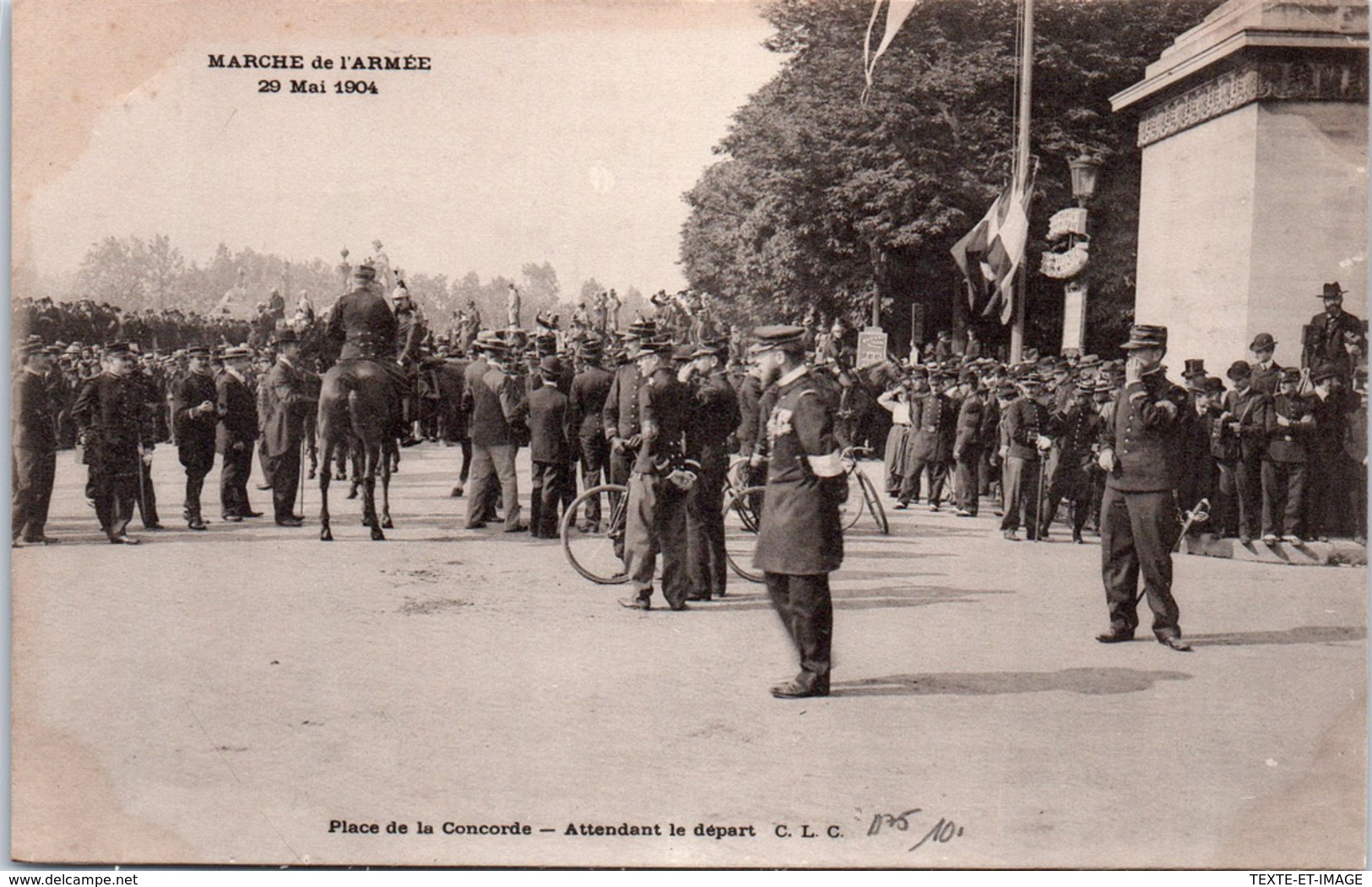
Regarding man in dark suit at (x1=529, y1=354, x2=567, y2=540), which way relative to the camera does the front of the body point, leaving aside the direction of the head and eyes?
away from the camera

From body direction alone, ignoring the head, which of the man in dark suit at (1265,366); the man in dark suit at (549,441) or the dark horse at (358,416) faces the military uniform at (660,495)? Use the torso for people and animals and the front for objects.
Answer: the man in dark suit at (1265,366)

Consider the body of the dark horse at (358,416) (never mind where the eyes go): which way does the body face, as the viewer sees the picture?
away from the camera

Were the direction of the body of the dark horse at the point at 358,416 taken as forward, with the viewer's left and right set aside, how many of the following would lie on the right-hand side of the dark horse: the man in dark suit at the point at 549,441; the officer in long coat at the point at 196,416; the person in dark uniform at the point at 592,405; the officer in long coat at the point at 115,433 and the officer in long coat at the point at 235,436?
2

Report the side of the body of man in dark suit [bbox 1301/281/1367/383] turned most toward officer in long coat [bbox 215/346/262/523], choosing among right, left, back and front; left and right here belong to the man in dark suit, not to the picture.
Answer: right

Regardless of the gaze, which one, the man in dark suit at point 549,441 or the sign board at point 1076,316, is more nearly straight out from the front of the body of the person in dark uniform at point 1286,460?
the man in dark suit

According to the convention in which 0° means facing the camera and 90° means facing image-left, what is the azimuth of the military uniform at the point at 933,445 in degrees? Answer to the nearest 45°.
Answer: approximately 0°

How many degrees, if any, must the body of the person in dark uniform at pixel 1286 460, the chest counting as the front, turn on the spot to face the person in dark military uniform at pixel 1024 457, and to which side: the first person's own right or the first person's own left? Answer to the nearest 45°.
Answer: approximately 135° to the first person's own right
